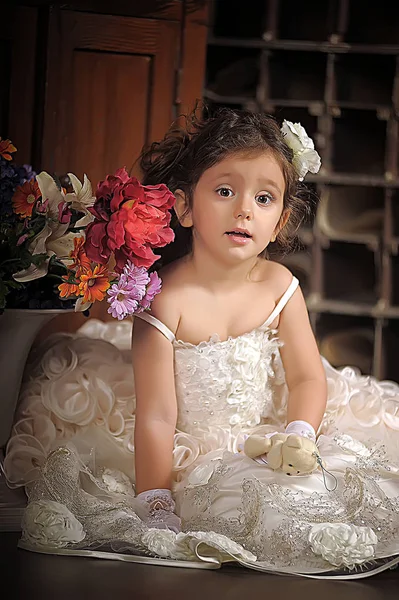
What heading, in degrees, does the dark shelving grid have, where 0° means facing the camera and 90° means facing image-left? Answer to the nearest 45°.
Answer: approximately 0°

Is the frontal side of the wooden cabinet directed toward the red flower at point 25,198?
yes

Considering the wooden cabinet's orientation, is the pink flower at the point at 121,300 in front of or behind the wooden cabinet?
in front

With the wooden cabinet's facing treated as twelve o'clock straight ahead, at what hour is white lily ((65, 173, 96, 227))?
The white lily is roughly at 12 o'clock from the wooden cabinet.

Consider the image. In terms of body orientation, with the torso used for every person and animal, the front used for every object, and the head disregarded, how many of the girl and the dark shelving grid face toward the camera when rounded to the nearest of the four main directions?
2

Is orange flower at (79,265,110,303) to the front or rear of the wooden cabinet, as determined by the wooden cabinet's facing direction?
to the front

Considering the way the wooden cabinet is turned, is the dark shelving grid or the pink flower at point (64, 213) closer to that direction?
the pink flower

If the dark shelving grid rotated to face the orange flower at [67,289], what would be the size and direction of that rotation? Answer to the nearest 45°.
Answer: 0° — it already faces it

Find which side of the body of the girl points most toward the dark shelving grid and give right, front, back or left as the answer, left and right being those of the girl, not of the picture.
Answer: back

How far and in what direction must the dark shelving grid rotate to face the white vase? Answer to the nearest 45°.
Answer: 0° — it already faces it
